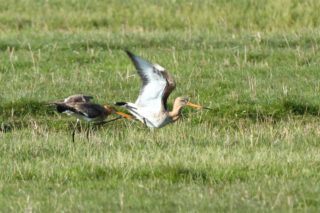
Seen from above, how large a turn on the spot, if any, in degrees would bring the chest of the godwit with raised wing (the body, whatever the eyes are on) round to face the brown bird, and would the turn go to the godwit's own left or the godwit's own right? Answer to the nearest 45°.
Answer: approximately 180°

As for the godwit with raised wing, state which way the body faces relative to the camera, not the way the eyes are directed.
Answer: to the viewer's right
